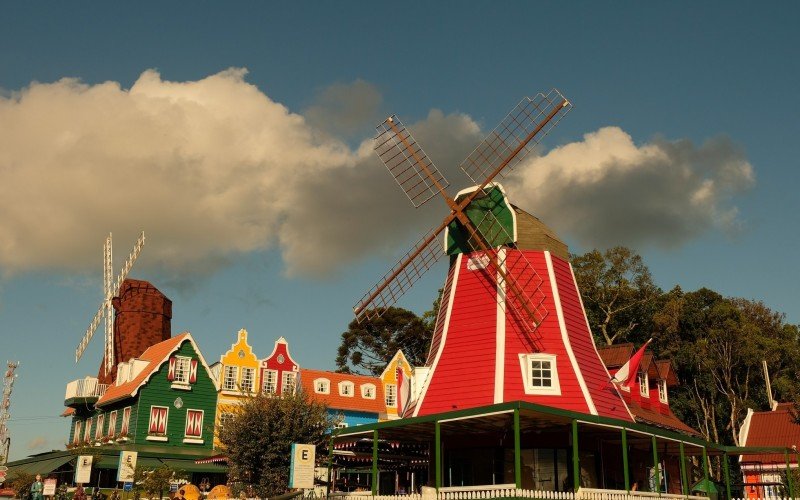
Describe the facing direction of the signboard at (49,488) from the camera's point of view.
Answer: facing the viewer

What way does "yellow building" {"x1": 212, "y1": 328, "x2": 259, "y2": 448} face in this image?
toward the camera

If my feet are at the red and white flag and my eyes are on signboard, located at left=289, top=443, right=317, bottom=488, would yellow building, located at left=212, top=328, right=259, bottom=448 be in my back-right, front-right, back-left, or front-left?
front-right

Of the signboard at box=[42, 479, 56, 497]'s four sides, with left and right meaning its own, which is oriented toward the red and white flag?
left

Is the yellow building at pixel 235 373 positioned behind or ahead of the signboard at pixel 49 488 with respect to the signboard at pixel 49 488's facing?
behind

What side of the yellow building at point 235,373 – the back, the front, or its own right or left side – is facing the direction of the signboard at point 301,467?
front

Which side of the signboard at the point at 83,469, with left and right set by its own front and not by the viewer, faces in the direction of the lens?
front

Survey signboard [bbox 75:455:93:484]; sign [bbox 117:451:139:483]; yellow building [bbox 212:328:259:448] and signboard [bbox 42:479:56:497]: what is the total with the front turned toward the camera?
4

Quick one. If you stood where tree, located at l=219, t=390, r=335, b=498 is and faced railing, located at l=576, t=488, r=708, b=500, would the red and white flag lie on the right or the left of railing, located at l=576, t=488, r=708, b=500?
left

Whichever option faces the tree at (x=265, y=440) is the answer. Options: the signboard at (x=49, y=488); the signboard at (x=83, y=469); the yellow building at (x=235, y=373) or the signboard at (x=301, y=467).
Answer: the yellow building

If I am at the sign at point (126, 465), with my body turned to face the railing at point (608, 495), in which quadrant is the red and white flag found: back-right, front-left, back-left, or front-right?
front-left
